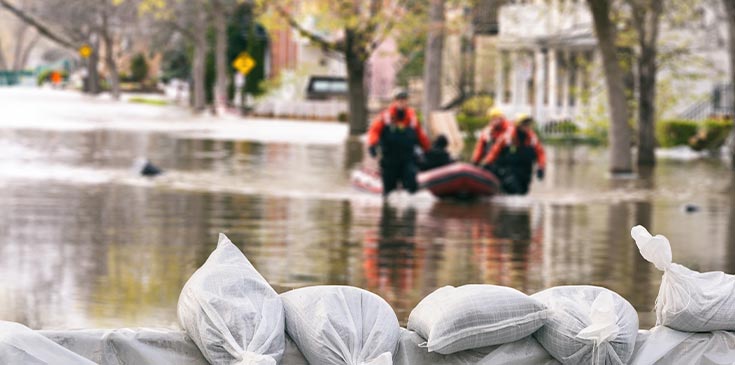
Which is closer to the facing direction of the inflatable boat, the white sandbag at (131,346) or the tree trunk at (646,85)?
the white sandbag

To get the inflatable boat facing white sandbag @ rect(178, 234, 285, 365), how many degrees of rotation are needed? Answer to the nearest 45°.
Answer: approximately 45° to its right

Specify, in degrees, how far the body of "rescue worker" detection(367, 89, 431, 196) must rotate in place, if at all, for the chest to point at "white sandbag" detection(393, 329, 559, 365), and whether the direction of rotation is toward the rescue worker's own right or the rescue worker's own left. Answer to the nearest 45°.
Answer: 0° — they already face it

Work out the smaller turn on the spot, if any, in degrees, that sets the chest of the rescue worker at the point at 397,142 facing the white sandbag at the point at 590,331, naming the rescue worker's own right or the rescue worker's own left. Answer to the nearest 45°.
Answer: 0° — they already face it

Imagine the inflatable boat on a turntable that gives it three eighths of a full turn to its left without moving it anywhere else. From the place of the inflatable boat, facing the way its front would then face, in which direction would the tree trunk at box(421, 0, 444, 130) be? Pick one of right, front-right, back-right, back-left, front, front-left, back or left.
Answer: front

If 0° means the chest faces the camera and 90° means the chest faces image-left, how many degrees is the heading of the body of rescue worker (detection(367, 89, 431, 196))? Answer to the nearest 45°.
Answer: approximately 0°

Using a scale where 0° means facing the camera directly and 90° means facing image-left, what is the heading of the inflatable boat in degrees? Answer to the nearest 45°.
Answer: approximately 315°
